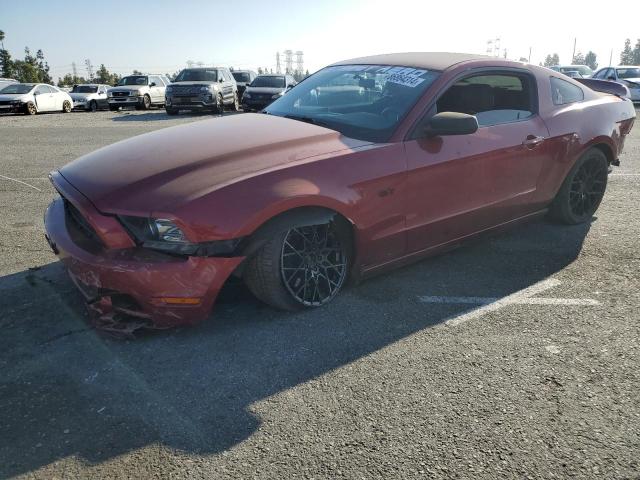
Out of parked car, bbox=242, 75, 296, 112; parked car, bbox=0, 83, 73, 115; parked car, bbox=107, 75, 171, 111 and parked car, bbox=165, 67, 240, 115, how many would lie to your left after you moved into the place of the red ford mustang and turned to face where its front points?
0

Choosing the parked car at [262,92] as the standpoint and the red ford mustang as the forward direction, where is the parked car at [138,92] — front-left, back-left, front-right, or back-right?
back-right

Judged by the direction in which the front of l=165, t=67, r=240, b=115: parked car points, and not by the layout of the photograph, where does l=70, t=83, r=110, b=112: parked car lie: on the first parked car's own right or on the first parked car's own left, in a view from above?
on the first parked car's own right

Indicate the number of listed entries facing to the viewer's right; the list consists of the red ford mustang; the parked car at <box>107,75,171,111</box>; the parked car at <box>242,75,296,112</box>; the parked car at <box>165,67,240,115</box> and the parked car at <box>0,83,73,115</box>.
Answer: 0

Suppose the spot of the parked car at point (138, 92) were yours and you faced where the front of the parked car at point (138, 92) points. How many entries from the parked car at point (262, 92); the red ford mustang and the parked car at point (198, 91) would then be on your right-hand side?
0

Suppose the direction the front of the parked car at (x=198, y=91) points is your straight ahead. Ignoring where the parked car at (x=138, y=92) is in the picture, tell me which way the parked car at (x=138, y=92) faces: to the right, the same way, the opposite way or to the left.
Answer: the same way

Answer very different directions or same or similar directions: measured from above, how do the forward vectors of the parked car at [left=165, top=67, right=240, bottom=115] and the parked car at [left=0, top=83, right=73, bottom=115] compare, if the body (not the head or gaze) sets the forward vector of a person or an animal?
same or similar directions

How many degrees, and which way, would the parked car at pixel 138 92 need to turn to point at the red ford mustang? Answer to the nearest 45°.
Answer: approximately 45° to its left

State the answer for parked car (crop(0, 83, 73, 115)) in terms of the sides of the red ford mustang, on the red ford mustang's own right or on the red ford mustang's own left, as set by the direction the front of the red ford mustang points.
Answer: on the red ford mustang's own right

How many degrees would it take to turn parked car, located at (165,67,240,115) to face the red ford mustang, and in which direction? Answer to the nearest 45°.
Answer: approximately 45° to its left

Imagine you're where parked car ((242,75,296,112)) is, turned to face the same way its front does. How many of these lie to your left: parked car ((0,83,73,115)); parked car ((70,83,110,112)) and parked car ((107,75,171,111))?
0

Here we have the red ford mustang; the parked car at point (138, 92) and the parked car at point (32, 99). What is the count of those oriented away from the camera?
0

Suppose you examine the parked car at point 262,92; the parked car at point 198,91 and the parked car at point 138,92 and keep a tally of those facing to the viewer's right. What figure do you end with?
0

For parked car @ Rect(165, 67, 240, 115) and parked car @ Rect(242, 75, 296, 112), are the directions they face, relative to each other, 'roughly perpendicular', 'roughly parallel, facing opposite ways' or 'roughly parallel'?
roughly parallel

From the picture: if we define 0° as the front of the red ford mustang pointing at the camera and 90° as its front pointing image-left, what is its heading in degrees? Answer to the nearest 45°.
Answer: approximately 45°

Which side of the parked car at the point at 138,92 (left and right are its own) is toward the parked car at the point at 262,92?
left

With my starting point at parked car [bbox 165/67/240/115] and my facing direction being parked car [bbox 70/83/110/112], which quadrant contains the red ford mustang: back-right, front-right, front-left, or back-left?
back-left

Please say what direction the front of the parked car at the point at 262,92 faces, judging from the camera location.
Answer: facing the viewer and to the left of the viewer
